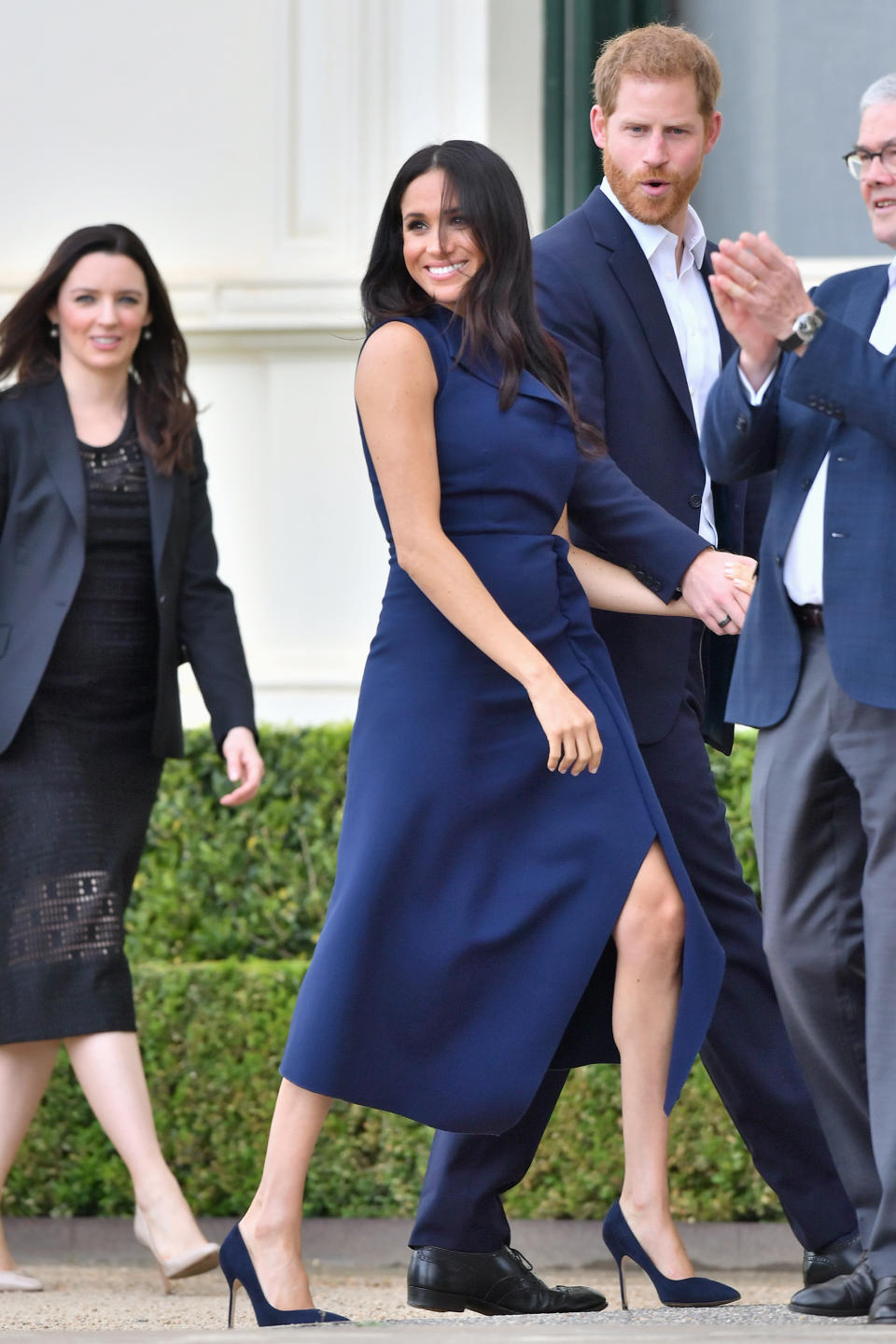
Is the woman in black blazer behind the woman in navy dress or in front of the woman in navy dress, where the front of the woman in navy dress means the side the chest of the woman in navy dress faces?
behind

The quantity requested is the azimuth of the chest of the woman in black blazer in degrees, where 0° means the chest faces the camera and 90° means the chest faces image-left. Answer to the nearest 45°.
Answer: approximately 315°

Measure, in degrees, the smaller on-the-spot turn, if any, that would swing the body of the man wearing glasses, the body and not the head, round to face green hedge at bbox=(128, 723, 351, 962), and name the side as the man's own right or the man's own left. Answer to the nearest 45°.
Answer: approximately 90° to the man's own right

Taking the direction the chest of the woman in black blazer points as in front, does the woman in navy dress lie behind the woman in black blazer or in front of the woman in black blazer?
in front

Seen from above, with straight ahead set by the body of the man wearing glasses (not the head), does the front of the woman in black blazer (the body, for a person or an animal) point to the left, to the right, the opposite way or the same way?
to the left

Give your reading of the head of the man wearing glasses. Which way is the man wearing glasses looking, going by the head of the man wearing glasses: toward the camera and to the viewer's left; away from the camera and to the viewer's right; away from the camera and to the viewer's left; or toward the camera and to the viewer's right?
toward the camera and to the viewer's left

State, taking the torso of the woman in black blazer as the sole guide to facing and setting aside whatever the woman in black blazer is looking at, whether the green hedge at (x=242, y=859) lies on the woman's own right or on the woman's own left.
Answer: on the woman's own left

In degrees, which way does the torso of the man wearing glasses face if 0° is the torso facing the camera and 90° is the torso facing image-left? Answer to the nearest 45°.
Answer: approximately 45°

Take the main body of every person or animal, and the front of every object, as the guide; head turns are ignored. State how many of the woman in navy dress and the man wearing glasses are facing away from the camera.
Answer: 0

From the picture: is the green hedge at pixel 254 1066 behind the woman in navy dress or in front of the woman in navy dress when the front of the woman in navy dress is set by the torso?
behind

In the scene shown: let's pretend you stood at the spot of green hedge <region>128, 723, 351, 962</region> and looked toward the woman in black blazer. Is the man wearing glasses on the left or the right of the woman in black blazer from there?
left

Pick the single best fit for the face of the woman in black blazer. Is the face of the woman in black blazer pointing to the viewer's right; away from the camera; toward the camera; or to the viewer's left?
toward the camera
